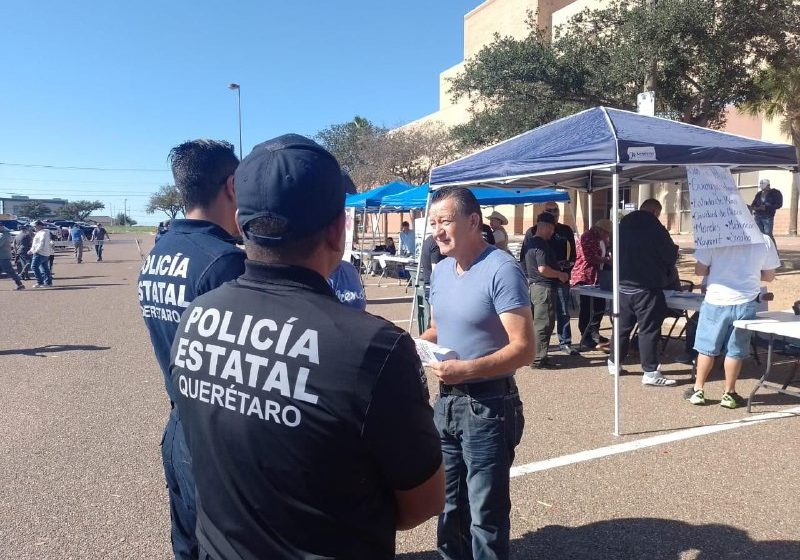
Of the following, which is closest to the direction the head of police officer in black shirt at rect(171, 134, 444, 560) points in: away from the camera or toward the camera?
away from the camera

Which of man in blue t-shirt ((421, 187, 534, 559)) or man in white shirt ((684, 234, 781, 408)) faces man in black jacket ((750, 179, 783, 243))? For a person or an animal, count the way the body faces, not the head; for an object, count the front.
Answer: the man in white shirt

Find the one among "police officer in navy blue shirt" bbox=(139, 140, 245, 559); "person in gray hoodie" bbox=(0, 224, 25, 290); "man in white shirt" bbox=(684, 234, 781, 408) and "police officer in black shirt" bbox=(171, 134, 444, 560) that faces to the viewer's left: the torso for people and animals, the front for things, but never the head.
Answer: the person in gray hoodie

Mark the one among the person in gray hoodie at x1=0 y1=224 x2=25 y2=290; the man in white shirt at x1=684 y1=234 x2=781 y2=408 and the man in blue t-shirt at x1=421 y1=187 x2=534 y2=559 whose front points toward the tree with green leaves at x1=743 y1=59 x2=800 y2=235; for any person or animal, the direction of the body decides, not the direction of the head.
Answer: the man in white shirt

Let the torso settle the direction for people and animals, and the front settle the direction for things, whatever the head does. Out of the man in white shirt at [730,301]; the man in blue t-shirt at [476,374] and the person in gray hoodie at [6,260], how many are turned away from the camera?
1

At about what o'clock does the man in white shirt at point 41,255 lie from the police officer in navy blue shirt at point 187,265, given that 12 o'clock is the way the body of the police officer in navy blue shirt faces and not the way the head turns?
The man in white shirt is roughly at 10 o'clock from the police officer in navy blue shirt.

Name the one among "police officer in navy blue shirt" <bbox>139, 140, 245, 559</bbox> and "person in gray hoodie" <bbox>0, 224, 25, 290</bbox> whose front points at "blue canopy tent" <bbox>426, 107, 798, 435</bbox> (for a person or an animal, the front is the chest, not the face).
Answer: the police officer in navy blue shirt

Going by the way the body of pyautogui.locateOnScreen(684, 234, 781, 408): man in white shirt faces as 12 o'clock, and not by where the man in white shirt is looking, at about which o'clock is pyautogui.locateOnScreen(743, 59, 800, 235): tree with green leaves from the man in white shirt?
The tree with green leaves is roughly at 12 o'clock from the man in white shirt.

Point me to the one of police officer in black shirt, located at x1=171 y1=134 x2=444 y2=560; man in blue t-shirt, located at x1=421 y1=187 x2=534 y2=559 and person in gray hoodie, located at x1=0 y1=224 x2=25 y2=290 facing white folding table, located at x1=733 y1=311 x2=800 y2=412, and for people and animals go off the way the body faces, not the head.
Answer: the police officer in black shirt

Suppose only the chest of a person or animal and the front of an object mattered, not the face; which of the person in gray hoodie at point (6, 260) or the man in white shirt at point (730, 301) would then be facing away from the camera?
the man in white shirt

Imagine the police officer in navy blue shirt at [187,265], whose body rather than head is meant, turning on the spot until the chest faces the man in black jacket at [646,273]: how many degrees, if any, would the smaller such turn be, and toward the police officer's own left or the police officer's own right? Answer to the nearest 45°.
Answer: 0° — they already face them

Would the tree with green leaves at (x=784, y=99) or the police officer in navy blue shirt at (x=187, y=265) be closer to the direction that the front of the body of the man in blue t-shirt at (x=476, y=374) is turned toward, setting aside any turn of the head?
the police officer in navy blue shirt

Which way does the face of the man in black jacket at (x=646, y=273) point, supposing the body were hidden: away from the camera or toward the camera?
away from the camera

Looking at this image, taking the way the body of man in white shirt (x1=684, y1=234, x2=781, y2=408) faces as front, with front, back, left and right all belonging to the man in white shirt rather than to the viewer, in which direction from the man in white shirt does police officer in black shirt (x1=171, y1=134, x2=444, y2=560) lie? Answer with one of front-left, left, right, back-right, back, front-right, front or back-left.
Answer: back
